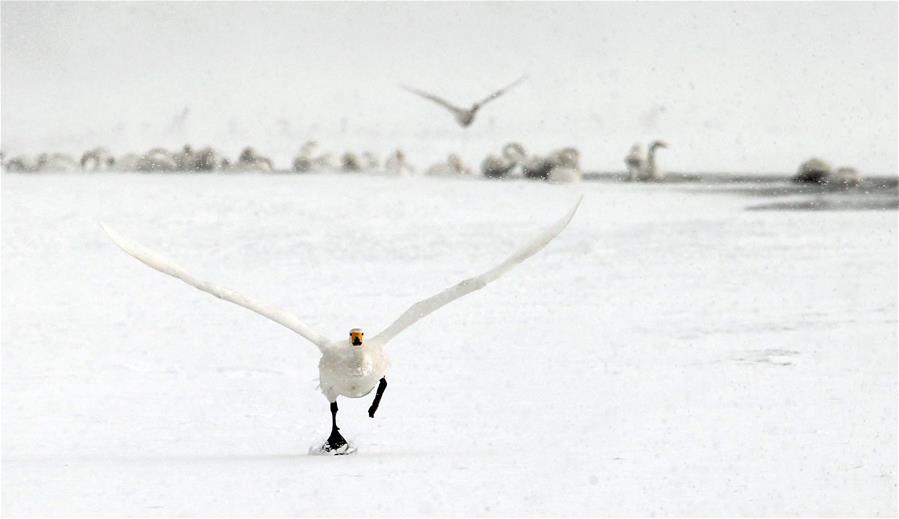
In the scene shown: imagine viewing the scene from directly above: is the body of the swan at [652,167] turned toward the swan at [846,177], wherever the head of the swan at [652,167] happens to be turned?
yes

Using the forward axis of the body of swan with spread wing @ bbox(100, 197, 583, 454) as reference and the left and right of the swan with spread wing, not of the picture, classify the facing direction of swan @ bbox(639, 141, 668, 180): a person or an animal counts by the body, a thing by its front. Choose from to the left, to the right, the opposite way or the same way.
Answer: to the left

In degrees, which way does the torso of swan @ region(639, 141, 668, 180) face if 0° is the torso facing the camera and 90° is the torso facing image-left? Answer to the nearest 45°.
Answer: approximately 270°

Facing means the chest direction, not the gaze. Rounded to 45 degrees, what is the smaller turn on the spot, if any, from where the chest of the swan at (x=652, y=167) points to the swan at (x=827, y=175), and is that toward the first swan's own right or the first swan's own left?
0° — it already faces it

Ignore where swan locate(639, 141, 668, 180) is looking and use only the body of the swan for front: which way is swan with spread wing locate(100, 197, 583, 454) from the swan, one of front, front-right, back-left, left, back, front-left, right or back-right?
right

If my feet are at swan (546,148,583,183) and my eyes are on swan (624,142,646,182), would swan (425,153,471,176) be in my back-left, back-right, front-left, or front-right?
back-left

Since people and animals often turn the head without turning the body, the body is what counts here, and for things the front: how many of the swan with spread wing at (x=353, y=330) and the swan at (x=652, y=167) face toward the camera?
1

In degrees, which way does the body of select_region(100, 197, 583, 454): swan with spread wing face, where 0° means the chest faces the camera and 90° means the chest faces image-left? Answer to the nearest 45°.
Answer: approximately 0°

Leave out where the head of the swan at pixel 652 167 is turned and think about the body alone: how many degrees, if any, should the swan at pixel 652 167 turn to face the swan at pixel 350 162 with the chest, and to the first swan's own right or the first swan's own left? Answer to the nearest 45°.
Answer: approximately 180°

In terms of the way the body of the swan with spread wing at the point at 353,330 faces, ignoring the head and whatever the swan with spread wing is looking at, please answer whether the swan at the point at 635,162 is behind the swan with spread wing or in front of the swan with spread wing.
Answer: behind

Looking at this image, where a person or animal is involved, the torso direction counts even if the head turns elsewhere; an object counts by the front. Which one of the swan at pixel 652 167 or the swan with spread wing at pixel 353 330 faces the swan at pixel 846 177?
the swan at pixel 652 167

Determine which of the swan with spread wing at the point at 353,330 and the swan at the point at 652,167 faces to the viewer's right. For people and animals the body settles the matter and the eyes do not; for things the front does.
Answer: the swan
